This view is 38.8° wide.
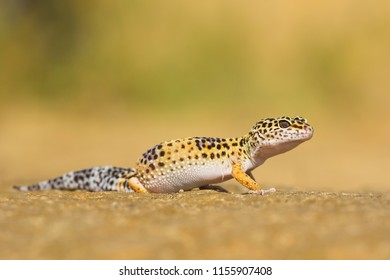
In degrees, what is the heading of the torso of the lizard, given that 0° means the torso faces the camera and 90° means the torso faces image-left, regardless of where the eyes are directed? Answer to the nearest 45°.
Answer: approximately 270°
